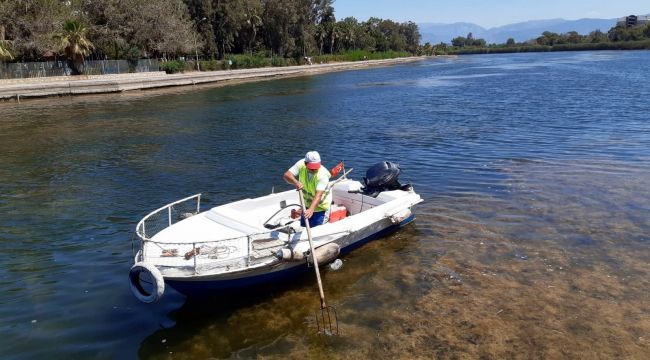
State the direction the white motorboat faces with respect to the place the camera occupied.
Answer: facing the viewer and to the left of the viewer

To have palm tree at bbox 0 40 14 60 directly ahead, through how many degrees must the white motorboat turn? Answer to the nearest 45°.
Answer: approximately 90° to its right
